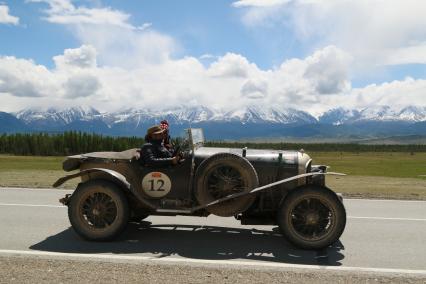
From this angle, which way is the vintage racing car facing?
to the viewer's right
